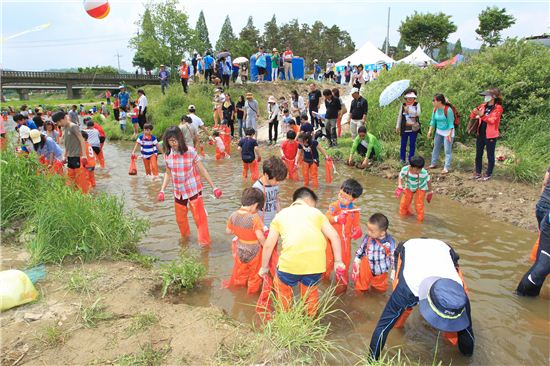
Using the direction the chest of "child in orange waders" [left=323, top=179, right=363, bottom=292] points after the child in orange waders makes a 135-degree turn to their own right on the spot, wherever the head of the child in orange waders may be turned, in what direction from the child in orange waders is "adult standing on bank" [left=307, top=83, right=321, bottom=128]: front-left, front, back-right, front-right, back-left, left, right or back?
front

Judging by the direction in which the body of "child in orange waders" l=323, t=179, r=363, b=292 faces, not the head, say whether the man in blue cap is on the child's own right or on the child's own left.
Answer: on the child's own left

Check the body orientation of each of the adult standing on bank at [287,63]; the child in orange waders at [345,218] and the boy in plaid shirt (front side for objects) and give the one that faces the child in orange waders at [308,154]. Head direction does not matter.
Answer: the adult standing on bank

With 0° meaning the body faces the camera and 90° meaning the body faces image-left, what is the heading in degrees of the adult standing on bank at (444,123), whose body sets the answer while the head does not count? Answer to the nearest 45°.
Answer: approximately 45°

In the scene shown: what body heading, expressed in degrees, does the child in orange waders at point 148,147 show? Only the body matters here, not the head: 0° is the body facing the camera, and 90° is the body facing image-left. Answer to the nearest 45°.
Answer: approximately 0°

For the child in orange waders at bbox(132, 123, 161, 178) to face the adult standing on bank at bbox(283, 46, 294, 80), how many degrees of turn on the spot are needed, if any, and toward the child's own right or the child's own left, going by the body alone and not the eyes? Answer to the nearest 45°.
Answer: approximately 135° to the child's own left

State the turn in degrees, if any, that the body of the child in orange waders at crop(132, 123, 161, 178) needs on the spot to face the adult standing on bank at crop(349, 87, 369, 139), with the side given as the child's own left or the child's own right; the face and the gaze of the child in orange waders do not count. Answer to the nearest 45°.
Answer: approximately 90° to the child's own left
